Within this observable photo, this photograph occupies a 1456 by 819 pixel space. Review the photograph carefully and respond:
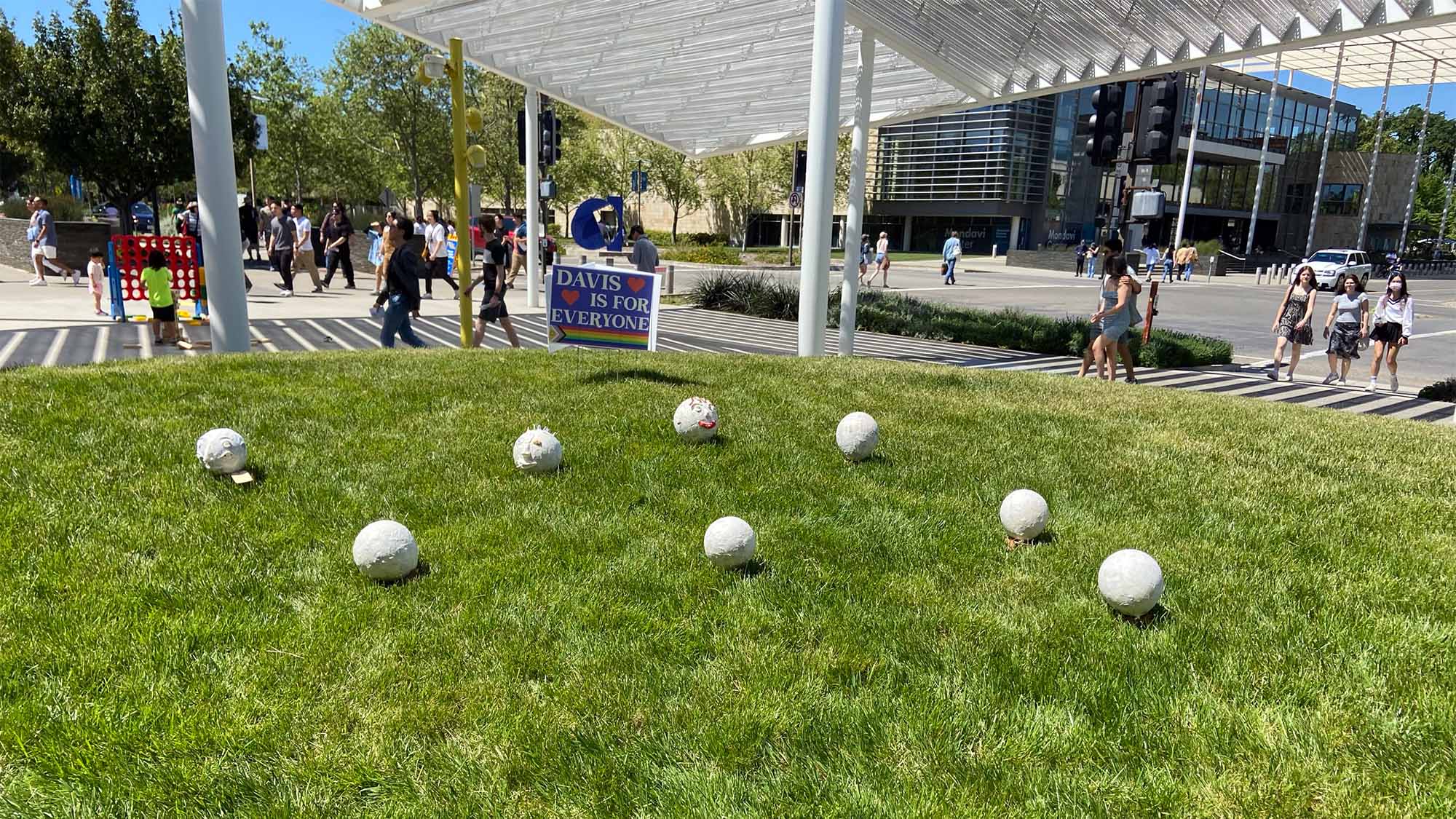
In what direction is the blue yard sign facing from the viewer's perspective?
toward the camera

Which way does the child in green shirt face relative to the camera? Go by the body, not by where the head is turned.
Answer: away from the camera

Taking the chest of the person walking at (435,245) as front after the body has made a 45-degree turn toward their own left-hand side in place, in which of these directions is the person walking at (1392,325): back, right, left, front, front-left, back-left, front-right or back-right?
left

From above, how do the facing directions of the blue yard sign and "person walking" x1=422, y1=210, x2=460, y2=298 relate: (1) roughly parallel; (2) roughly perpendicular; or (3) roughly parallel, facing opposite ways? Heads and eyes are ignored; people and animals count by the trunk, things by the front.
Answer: roughly perpendicular

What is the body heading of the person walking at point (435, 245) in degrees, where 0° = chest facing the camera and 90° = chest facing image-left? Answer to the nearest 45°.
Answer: approximately 90°

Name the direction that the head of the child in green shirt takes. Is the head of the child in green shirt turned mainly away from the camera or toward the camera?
away from the camera

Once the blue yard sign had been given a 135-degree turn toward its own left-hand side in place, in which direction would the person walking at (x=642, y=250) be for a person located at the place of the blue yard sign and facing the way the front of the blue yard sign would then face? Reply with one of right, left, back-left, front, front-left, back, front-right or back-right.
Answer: front-left

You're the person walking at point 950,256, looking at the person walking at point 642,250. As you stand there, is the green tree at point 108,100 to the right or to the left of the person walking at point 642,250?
right

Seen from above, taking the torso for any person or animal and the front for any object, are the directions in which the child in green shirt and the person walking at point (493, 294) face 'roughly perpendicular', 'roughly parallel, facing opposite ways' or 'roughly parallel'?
roughly perpendicular
